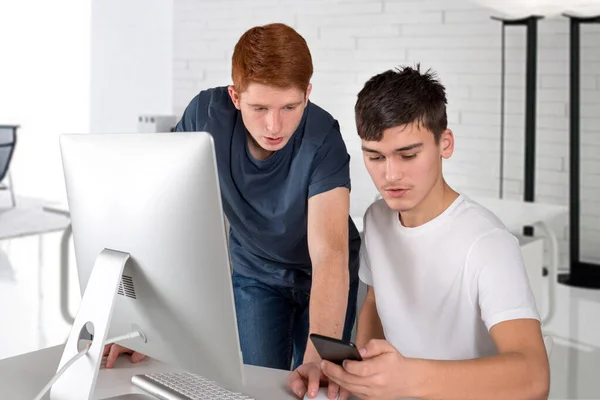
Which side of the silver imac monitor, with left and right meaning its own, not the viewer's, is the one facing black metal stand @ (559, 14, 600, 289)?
front

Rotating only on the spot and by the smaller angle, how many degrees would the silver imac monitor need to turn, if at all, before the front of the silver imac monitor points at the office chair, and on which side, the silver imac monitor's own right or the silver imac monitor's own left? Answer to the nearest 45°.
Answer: approximately 45° to the silver imac monitor's own left

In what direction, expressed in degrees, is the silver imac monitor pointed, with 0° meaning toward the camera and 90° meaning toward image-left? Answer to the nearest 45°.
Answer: approximately 225°

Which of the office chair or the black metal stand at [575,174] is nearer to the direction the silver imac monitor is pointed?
the black metal stand

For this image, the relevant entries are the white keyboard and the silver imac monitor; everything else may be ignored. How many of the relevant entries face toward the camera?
0

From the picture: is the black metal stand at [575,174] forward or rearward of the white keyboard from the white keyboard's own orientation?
forward

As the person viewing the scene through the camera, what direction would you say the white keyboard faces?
facing away from the viewer and to the right of the viewer
